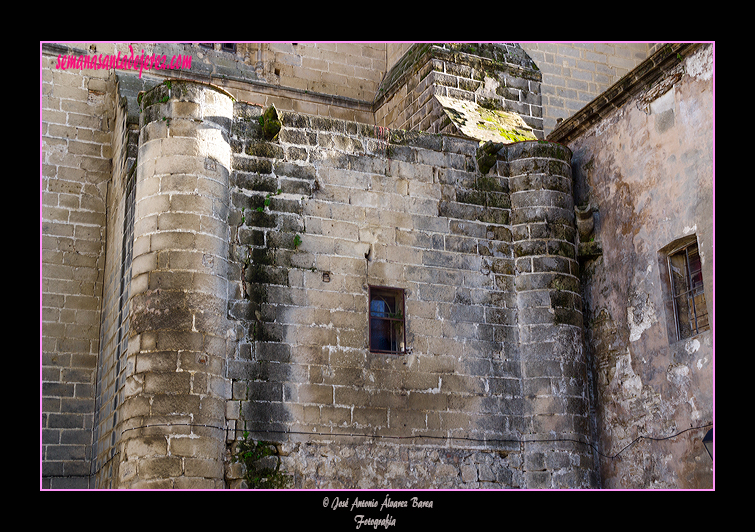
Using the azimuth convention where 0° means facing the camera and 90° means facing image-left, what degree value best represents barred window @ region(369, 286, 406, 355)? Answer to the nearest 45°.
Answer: approximately 0°

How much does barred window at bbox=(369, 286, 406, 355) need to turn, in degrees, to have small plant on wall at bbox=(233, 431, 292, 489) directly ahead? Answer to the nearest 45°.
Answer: approximately 45° to its right
